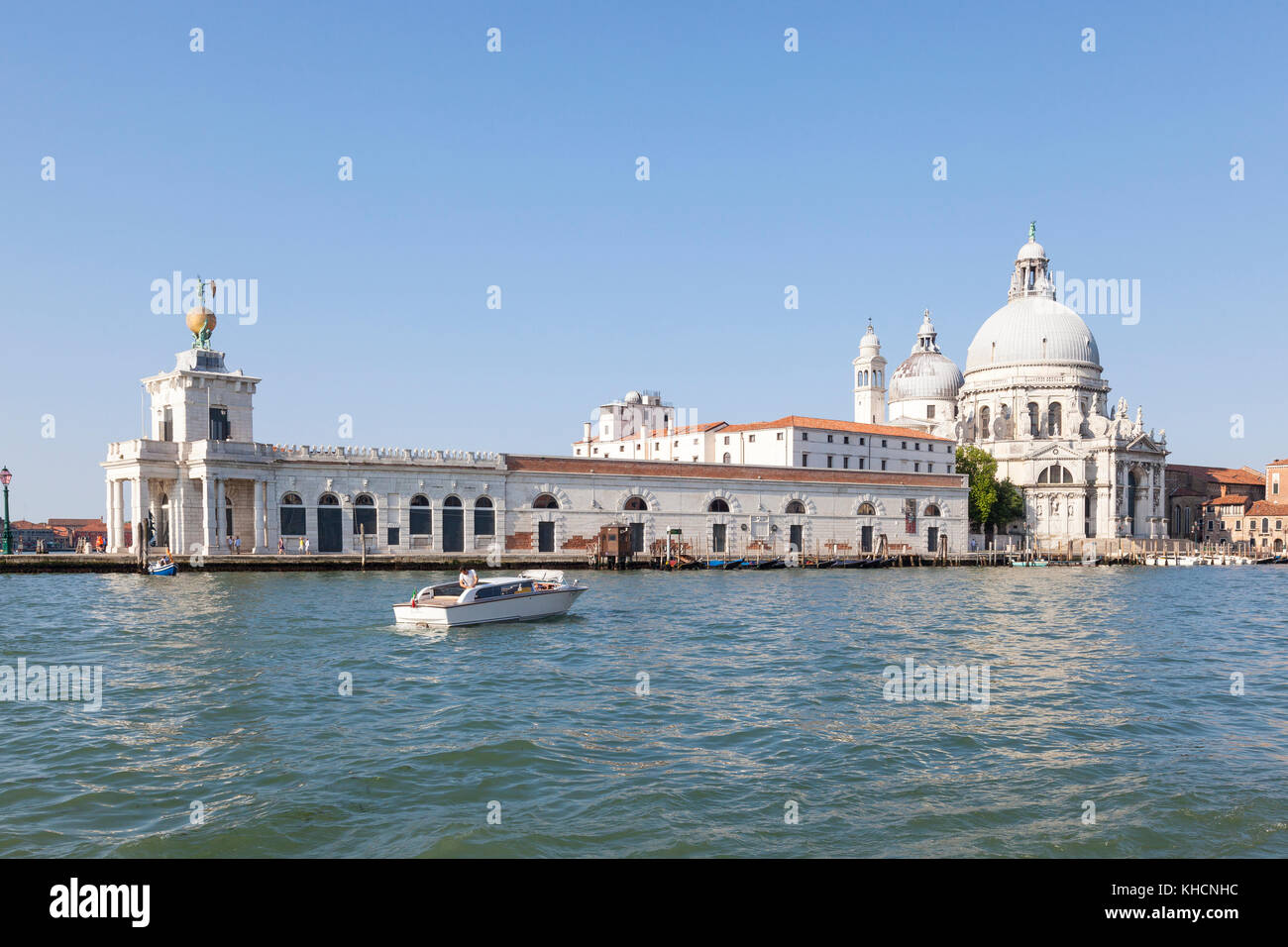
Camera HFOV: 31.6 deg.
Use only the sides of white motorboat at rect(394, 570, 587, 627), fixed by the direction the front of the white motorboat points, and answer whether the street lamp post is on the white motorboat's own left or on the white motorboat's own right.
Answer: on the white motorboat's own left

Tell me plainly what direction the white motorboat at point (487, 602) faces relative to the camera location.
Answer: facing away from the viewer and to the right of the viewer

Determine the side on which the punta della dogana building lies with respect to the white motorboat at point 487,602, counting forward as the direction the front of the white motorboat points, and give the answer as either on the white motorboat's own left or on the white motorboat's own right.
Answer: on the white motorboat's own left
